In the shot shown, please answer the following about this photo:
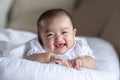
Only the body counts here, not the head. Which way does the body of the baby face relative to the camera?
toward the camera
